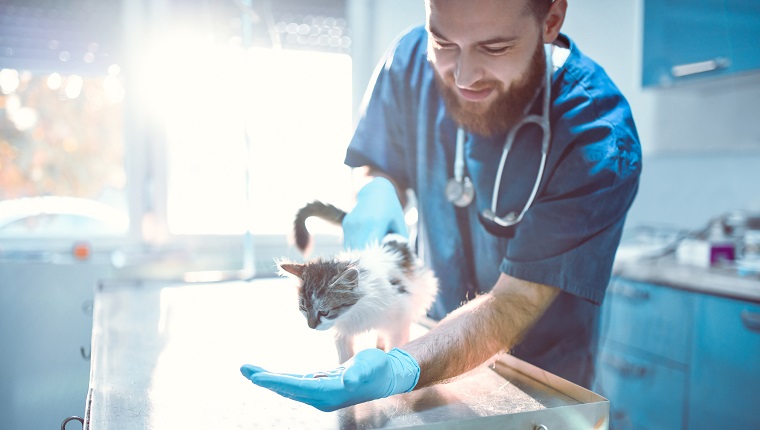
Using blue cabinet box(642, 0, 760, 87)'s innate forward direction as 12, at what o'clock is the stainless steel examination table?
The stainless steel examination table is roughly at 11 o'clock from the blue cabinet.

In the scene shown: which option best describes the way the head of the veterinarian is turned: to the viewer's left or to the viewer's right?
to the viewer's left

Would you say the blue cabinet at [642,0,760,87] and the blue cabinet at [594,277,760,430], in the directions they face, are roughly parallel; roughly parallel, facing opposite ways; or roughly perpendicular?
roughly parallel

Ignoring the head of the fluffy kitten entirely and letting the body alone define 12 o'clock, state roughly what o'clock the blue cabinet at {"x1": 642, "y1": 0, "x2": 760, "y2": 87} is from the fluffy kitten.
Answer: The blue cabinet is roughly at 6 o'clock from the fluffy kitten.

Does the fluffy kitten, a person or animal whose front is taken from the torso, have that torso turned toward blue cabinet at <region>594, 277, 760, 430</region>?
no

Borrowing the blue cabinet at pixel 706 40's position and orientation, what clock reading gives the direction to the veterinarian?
The veterinarian is roughly at 11 o'clock from the blue cabinet.

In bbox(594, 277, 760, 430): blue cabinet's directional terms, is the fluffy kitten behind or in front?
in front

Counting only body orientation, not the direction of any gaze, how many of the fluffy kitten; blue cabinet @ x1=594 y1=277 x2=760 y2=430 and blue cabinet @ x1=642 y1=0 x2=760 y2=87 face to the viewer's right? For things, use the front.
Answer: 0

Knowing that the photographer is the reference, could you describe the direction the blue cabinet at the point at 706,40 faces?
facing the viewer and to the left of the viewer

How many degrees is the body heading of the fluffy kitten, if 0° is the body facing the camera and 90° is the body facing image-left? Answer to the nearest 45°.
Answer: approximately 45°

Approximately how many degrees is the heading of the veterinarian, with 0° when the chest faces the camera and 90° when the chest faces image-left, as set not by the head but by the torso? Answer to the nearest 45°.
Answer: approximately 45°
